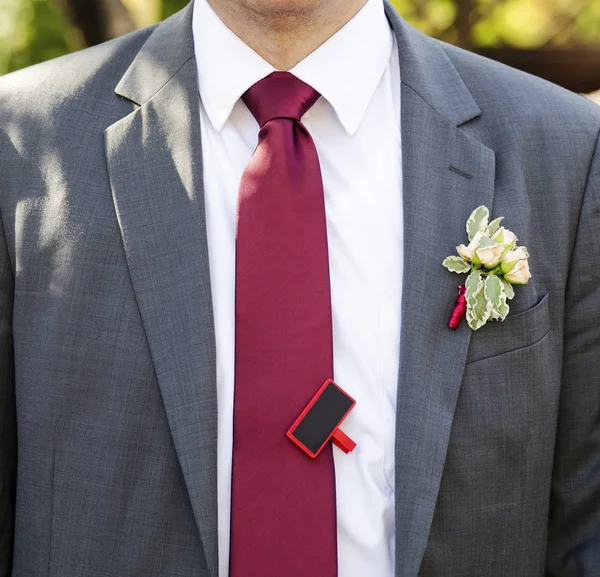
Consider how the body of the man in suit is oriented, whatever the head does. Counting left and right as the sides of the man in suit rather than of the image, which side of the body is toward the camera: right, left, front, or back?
front

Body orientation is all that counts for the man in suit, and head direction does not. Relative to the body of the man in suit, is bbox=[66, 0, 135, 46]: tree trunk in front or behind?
behind
